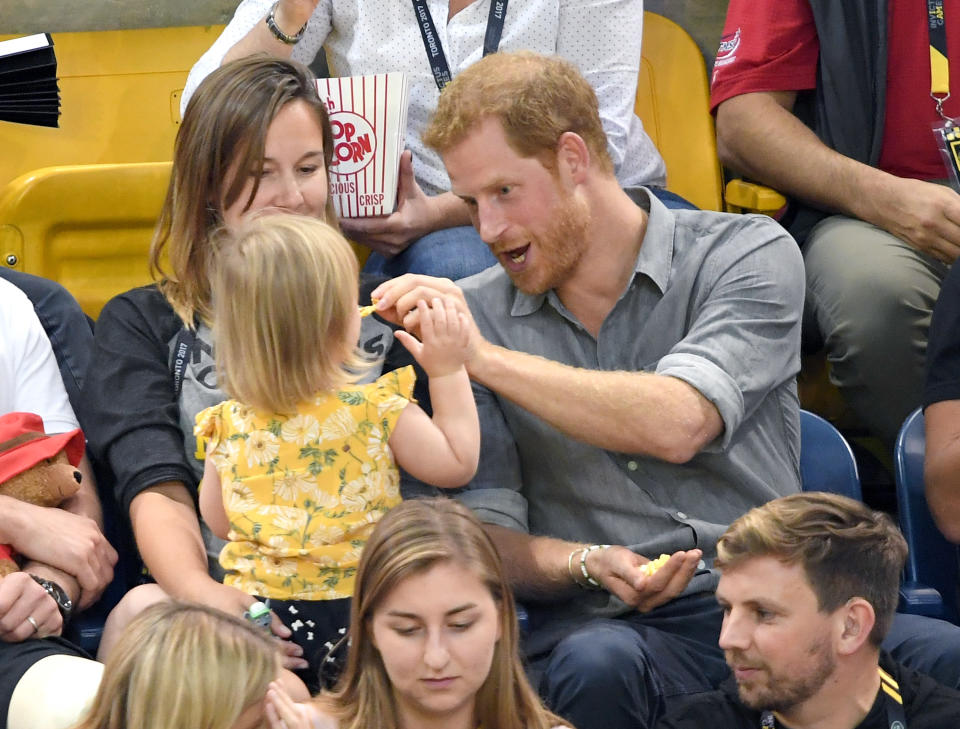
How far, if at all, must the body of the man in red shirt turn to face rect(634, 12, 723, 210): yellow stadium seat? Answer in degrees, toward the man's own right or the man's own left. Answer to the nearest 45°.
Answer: approximately 135° to the man's own right

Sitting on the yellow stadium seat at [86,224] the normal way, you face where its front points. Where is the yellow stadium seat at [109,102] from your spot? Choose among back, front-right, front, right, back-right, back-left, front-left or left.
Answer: back

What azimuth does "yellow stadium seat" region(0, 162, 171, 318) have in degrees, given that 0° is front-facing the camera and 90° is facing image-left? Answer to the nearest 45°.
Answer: approximately 0°

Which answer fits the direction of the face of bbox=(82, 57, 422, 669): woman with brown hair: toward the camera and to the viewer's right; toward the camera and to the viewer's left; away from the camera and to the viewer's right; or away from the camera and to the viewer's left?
toward the camera and to the viewer's right

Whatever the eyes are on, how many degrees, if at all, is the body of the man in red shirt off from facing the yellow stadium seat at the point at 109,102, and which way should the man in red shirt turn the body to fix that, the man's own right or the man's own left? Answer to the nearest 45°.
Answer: approximately 90° to the man's own right

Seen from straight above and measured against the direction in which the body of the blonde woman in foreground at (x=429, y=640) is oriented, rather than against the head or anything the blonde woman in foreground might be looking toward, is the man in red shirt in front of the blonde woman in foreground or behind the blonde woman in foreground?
behind

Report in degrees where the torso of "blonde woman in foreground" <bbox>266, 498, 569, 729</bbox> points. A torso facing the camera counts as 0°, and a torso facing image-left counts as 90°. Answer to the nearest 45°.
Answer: approximately 0°

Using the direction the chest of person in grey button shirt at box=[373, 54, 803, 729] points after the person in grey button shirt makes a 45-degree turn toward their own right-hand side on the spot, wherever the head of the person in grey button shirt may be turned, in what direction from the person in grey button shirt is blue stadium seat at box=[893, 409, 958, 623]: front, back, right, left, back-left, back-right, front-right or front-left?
back

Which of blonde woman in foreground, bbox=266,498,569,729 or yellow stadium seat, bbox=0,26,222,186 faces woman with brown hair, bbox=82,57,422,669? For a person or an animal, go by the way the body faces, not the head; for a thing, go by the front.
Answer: the yellow stadium seat

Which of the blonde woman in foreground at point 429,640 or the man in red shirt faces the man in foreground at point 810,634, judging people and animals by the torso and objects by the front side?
the man in red shirt
